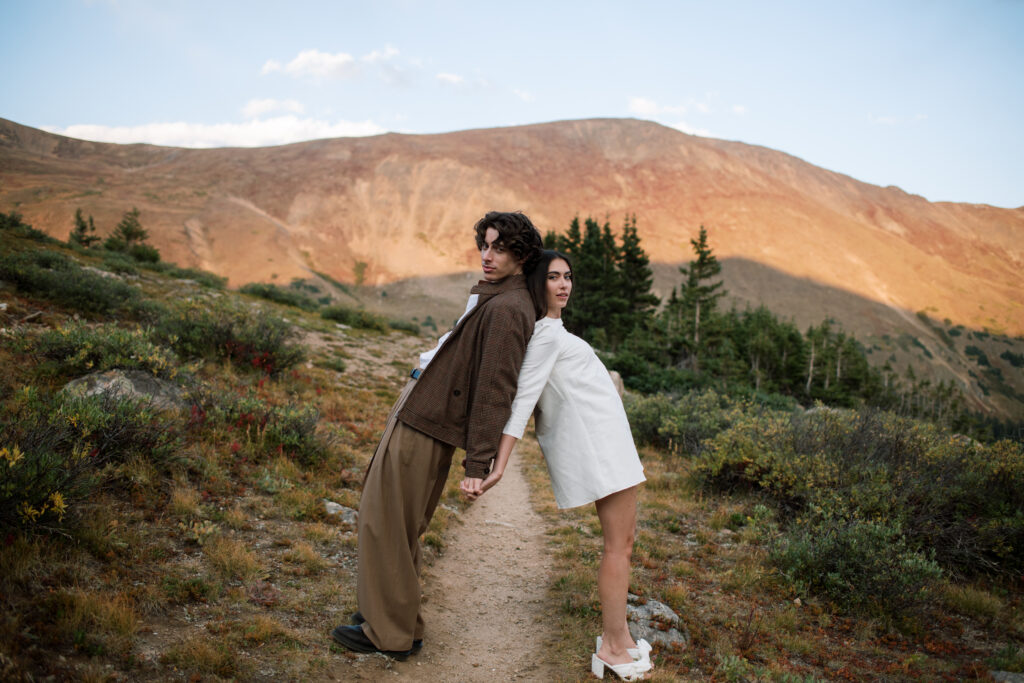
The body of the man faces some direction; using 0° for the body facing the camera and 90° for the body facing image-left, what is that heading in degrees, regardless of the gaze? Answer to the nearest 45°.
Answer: approximately 90°

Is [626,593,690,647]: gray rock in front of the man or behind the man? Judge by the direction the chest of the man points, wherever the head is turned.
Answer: behind

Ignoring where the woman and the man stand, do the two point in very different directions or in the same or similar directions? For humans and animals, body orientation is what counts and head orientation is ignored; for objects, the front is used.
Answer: very different directions

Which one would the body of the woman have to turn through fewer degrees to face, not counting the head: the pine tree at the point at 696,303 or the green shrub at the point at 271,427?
the pine tree

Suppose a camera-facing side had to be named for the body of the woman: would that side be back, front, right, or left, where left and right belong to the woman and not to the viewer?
right

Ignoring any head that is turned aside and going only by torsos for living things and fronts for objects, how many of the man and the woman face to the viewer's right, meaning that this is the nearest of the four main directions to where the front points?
1

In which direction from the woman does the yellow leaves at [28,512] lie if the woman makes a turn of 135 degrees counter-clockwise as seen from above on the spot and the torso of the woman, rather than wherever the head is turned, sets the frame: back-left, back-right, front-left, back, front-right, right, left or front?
front-left

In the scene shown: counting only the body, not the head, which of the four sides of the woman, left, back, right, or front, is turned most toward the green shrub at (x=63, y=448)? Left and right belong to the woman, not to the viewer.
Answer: back

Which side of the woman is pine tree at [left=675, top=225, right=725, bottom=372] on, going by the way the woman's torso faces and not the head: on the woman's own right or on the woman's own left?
on the woman's own left
